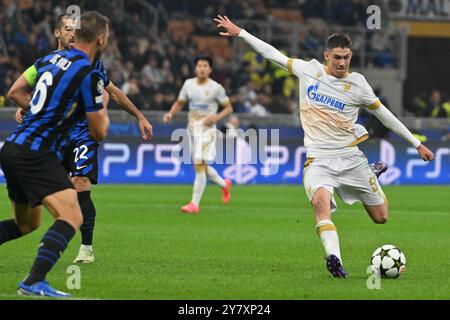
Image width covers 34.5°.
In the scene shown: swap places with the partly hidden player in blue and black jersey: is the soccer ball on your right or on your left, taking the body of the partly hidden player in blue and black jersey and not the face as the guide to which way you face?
on your left

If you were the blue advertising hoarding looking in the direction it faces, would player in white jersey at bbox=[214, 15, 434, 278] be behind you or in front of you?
in front

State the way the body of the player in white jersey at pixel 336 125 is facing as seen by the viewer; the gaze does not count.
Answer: toward the camera

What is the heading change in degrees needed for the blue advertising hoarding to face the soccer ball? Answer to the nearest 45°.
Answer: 0° — it already faces it

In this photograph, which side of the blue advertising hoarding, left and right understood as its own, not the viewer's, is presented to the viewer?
front

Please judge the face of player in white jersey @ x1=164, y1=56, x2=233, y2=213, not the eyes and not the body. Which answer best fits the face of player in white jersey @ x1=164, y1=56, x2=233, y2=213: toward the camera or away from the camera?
toward the camera

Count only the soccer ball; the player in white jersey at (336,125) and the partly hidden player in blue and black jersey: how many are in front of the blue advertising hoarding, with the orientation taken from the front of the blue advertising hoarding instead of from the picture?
3
